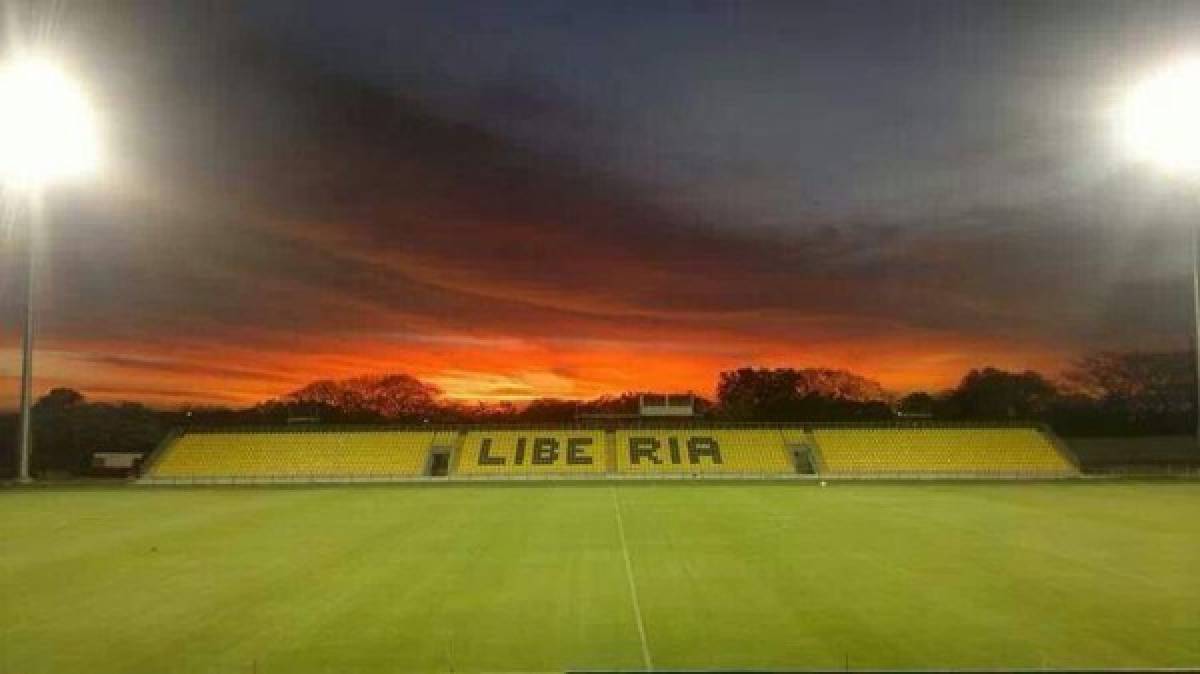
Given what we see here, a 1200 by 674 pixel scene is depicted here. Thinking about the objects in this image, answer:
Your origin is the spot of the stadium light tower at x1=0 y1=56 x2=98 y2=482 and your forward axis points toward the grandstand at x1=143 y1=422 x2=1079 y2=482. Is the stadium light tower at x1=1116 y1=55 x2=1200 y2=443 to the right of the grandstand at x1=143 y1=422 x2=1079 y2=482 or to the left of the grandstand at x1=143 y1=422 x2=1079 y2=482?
right

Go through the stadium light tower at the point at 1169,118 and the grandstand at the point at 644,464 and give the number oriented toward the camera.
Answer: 2

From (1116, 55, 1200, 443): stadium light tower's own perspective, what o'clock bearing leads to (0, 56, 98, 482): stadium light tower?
(0, 56, 98, 482): stadium light tower is roughly at 2 o'clock from (1116, 55, 1200, 443): stadium light tower.

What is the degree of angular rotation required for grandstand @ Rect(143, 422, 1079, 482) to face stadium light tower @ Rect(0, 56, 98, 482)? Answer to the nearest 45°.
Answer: approximately 45° to its right

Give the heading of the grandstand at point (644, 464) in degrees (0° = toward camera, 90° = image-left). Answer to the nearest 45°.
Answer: approximately 0°

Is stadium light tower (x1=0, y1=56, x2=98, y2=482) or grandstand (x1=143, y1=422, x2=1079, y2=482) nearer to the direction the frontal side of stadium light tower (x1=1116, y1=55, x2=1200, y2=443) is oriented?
the stadium light tower

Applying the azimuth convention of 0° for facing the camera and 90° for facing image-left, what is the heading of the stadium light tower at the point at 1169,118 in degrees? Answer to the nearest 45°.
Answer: approximately 0°

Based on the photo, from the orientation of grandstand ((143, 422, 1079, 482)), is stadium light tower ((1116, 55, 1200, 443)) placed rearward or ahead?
ahead
